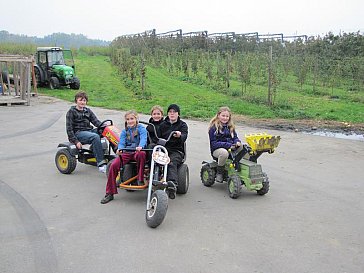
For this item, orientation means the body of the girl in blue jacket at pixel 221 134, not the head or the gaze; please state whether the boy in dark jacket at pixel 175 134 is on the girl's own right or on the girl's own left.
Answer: on the girl's own right

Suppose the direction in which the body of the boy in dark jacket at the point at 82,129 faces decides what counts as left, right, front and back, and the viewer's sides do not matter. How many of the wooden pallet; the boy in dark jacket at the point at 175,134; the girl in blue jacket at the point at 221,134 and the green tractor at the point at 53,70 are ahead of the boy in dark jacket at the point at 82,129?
2

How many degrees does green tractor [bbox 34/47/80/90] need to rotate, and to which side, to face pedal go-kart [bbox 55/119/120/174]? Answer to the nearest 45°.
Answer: approximately 45° to its right

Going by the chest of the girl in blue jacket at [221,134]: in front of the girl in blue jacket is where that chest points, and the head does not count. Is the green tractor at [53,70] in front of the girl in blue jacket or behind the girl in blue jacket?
behind

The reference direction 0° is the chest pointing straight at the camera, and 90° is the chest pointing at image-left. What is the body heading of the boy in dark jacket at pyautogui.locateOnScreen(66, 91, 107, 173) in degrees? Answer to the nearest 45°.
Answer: approximately 315°

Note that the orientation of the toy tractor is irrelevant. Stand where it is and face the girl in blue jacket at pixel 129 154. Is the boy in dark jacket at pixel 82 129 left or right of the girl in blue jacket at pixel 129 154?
right

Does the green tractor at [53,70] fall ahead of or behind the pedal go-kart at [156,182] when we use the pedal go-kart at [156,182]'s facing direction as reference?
behind

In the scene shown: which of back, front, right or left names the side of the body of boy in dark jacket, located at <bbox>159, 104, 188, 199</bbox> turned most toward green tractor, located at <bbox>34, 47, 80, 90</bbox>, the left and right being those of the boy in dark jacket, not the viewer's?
back

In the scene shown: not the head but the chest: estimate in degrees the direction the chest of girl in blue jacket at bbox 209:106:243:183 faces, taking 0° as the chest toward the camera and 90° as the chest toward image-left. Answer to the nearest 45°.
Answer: approximately 315°

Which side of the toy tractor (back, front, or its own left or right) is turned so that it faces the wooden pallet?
back

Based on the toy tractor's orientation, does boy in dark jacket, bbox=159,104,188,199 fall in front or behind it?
behind
